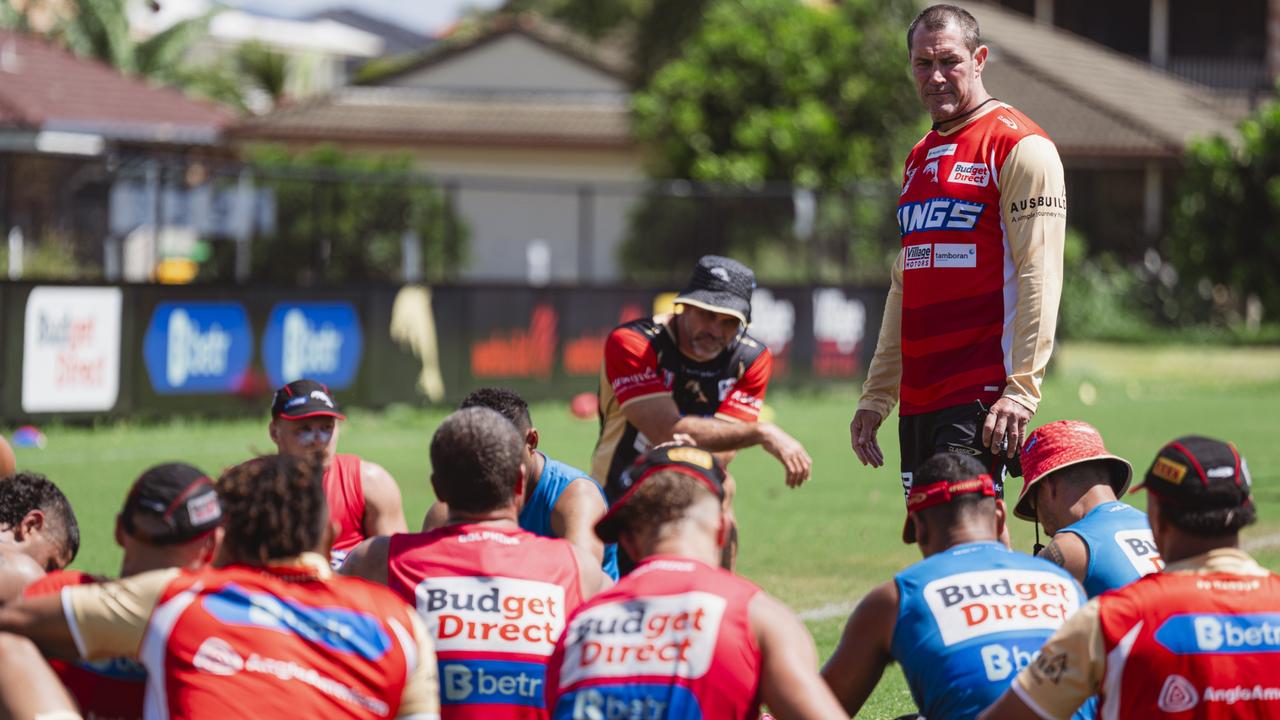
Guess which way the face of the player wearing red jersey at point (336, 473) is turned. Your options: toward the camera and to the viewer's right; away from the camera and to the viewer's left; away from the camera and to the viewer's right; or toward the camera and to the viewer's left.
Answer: toward the camera and to the viewer's right

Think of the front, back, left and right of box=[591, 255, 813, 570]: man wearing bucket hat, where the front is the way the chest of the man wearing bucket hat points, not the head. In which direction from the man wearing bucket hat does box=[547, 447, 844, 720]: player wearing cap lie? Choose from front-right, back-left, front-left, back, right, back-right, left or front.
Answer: front-right

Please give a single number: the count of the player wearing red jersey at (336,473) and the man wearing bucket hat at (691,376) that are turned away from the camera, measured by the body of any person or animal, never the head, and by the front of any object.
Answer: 0

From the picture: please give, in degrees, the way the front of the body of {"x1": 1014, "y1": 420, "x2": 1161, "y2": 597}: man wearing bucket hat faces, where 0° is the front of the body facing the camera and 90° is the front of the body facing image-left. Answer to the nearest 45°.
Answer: approximately 135°

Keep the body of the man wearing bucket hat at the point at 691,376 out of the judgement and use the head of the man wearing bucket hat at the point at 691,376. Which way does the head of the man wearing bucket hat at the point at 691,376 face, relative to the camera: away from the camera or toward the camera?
toward the camera

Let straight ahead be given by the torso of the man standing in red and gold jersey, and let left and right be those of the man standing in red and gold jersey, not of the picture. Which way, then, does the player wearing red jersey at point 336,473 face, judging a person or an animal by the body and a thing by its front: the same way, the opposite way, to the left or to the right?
the same way

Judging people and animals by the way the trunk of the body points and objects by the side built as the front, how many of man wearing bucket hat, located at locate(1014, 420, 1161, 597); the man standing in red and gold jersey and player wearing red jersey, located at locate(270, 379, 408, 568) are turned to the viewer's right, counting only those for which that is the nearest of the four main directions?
0

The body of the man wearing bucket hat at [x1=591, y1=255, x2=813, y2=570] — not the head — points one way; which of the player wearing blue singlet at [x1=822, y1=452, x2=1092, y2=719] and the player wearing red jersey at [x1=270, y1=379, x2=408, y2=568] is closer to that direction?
the player wearing blue singlet

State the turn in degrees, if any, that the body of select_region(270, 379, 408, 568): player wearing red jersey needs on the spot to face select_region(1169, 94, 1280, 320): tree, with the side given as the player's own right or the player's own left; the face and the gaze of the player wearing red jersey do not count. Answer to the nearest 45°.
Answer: approximately 180°

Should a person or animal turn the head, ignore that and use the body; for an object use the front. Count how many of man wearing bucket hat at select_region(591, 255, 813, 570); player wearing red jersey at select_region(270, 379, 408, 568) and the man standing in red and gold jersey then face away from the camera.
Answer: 0

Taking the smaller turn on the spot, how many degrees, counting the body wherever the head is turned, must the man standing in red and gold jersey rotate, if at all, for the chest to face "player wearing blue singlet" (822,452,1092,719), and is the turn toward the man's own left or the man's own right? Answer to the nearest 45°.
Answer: approximately 45° to the man's own left

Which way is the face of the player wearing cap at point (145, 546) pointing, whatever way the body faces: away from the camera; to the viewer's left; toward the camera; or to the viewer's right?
away from the camera

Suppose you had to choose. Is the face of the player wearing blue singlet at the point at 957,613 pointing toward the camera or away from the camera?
away from the camera

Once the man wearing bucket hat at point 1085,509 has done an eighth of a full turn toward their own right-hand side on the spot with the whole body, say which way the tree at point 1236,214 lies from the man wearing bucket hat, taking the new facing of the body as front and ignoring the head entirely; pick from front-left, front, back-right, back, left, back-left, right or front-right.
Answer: front
